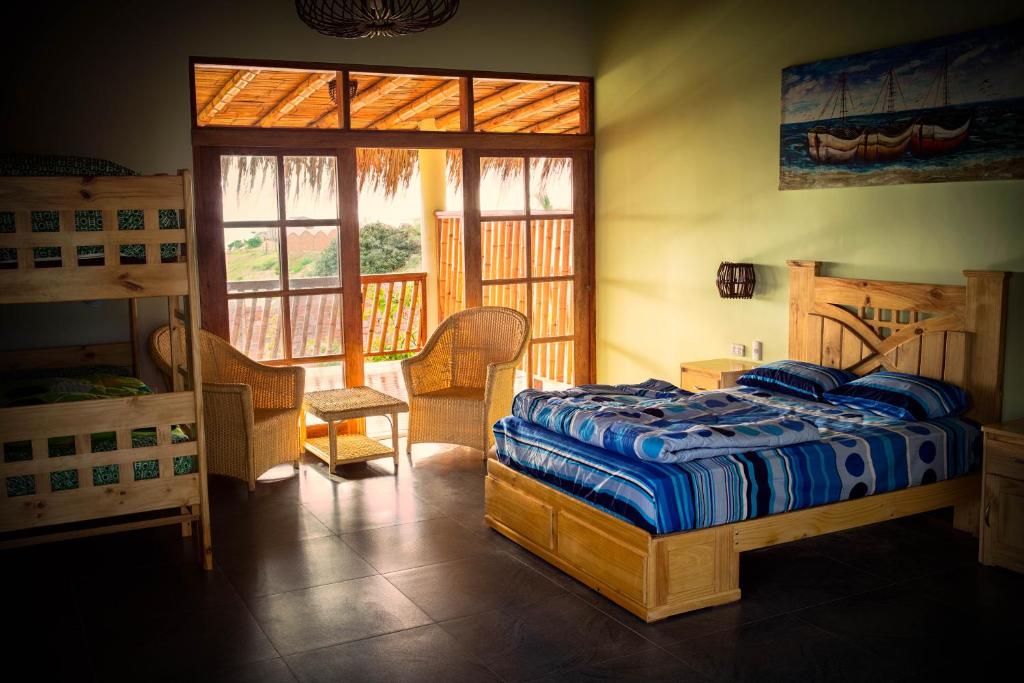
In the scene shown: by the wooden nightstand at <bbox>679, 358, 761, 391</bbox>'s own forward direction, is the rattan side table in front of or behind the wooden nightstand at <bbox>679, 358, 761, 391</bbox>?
in front

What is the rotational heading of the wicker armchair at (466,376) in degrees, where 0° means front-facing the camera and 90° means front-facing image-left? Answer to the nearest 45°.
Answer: approximately 45°

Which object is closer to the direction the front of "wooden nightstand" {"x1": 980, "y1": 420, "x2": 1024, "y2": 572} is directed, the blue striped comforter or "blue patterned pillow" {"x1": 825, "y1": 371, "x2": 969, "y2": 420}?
the blue striped comforter

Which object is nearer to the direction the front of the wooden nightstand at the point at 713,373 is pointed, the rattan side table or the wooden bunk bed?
the wooden bunk bed

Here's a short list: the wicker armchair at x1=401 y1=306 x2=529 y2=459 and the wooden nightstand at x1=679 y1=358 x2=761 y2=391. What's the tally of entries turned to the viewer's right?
0

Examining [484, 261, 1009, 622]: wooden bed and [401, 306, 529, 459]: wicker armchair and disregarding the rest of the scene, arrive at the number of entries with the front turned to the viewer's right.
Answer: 0

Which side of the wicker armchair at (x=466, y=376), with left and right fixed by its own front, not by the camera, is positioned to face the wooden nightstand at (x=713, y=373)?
left

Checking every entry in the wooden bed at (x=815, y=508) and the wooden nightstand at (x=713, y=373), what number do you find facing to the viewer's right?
0

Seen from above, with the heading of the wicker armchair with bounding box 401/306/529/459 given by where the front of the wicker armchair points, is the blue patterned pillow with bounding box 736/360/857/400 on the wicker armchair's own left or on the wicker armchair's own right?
on the wicker armchair's own left

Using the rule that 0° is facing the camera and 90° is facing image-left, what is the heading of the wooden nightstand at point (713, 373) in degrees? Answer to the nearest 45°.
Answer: approximately 45°

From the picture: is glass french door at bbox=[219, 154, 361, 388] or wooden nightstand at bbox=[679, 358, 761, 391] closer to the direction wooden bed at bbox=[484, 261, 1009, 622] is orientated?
the glass french door

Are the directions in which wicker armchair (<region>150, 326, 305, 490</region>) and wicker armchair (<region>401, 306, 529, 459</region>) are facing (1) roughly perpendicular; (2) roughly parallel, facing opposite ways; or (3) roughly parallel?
roughly perpendicular

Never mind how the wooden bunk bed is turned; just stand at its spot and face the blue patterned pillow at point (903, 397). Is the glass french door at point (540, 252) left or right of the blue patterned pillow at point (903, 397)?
left

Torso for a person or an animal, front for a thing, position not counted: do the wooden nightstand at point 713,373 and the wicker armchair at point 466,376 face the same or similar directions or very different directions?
same or similar directions

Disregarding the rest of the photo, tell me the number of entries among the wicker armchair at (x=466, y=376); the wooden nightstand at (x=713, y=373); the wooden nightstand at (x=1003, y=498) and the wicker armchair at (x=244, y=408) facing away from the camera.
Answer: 0

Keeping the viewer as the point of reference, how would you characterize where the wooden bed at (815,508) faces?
facing the viewer and to the left of the viewer

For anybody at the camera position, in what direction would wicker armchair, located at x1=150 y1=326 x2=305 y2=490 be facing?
facing the viewer and to the right of the viewer

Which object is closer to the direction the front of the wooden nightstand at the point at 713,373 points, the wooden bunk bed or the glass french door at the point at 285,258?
the wooden bunk bed
